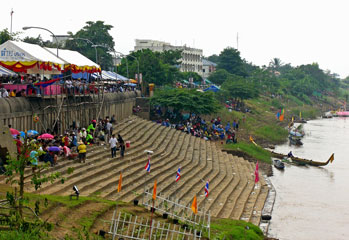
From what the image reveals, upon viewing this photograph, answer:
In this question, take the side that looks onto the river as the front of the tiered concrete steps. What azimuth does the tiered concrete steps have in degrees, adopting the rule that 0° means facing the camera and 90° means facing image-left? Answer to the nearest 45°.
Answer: approximately 315°

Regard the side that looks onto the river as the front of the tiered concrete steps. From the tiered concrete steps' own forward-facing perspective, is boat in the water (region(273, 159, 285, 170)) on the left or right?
on its left
